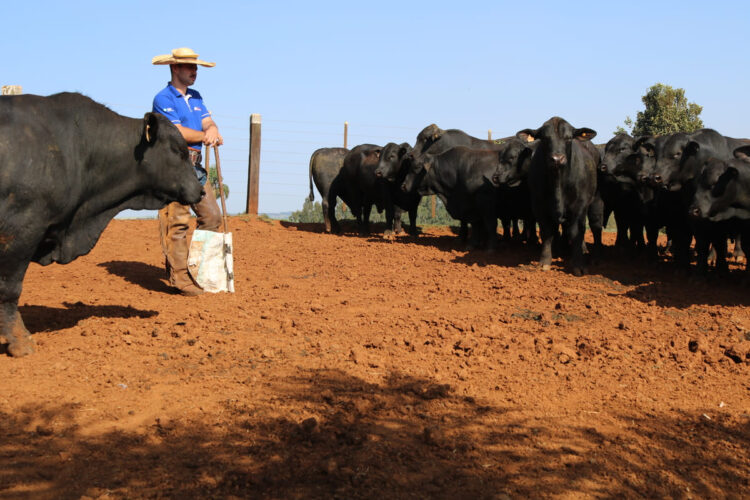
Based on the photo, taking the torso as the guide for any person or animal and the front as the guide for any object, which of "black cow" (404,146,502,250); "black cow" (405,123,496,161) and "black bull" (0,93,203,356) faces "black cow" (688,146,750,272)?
the black bull

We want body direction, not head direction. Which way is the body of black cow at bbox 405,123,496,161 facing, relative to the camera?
to the viewer's left

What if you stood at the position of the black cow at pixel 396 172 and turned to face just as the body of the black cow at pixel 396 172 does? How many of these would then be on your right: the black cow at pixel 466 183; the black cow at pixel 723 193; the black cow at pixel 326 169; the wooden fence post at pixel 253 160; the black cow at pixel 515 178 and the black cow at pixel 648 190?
2

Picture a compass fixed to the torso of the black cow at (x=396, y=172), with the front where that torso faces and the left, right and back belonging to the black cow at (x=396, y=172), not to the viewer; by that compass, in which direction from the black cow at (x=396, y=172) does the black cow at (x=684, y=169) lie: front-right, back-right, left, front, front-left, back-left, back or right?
left

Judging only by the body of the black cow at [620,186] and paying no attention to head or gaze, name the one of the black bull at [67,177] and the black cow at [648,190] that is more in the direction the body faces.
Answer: the black bull

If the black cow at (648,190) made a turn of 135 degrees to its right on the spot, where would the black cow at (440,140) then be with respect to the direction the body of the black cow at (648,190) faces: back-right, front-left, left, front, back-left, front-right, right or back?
front-left

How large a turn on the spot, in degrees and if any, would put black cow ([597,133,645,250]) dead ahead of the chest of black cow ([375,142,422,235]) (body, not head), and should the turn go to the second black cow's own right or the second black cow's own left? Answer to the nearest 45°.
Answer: approximately 90° to the second black cow's own left

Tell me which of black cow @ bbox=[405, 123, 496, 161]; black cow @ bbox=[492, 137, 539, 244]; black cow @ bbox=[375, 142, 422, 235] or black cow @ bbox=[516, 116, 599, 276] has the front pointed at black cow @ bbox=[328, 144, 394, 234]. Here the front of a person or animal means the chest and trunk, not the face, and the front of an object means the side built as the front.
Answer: black cow @ bbox=[405, 123, 496, 161]

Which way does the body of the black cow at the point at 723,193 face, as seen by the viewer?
to the viewer's left

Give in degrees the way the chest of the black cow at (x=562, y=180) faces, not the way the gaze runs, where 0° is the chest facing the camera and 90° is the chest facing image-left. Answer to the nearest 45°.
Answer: approximately 0°

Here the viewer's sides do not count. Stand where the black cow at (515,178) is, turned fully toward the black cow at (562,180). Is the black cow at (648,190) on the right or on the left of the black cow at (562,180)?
left

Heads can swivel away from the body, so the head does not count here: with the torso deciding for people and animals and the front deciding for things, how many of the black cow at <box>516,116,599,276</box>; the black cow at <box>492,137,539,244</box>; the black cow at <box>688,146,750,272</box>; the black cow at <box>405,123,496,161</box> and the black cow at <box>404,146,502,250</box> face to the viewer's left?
3

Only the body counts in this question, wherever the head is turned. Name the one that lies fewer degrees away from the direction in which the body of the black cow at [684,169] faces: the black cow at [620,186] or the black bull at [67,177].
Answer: the black bull

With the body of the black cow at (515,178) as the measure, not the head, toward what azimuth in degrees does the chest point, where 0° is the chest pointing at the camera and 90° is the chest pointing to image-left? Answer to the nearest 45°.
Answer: approximately 0°

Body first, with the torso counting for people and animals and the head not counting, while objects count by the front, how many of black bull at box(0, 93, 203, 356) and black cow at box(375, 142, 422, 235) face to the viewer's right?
1

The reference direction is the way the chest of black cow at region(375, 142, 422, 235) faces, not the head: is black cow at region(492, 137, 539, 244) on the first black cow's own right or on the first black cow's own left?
on the first black cow's own left

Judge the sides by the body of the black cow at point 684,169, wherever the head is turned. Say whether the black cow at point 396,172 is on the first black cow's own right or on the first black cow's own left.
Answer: on the first black cow's own right
